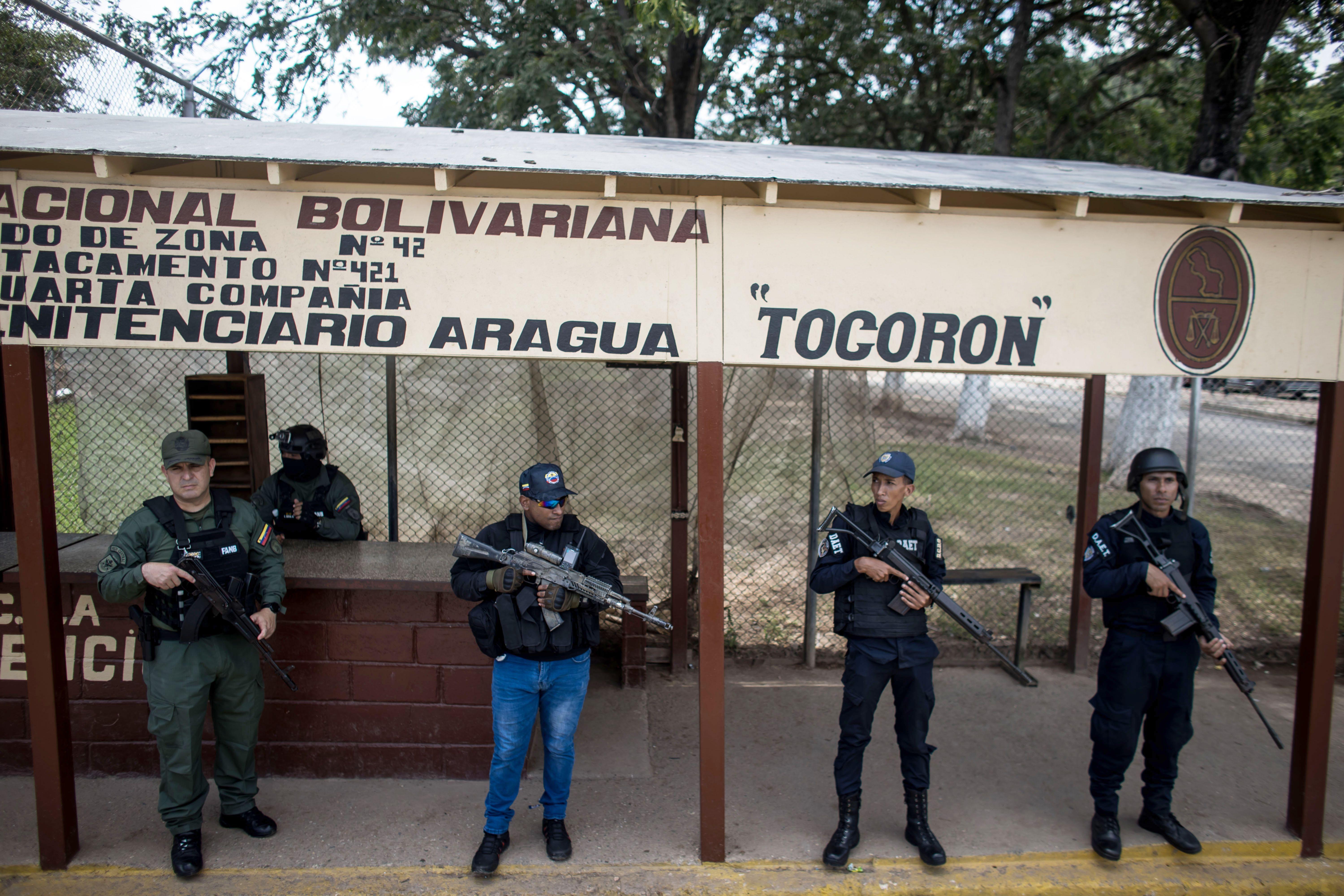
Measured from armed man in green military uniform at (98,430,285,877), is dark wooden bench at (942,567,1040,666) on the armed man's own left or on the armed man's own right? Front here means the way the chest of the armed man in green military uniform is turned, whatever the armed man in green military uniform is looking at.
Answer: on the armed man's own left

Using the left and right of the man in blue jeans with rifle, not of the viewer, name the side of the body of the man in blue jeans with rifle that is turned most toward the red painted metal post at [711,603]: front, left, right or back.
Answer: left

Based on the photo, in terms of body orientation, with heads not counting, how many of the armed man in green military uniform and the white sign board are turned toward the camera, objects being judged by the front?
2

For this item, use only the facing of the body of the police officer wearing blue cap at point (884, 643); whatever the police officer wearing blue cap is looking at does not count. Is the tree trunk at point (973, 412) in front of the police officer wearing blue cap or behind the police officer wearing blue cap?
behind

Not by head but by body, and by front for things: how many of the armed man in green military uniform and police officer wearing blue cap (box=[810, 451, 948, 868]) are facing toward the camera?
2

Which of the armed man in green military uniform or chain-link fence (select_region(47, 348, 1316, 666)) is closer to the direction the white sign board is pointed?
the armed man in green military uniform

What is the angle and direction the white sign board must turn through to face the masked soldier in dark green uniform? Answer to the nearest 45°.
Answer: approximately 90° to its right

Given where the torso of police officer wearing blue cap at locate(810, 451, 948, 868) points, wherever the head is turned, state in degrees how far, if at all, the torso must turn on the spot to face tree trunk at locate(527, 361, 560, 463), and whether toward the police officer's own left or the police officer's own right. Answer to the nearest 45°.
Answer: approximately 135° to the police officer's own right
